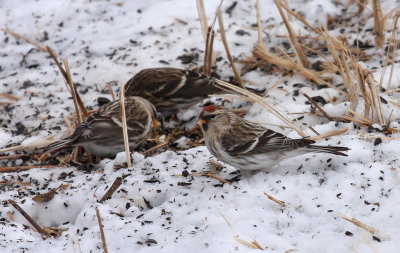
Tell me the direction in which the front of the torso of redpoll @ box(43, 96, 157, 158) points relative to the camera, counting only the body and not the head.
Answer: to the viewer's right

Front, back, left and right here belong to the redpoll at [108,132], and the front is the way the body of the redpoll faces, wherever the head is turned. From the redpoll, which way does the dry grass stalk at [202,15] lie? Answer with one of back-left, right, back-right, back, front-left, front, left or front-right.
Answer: front-left

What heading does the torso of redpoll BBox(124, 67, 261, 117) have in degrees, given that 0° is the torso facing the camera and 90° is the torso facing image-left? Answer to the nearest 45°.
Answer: approximately 90°

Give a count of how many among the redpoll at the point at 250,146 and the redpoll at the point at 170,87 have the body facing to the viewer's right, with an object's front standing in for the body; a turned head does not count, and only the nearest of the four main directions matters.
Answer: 0

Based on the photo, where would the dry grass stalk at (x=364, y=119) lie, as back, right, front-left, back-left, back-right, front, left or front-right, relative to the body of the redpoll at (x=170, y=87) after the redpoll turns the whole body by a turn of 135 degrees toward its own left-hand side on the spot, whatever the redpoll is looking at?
front

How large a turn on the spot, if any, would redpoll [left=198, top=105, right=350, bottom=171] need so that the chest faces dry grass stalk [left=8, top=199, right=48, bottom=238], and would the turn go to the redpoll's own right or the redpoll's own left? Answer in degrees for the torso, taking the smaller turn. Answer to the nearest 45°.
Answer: approximately 45° to the redpoll's own left

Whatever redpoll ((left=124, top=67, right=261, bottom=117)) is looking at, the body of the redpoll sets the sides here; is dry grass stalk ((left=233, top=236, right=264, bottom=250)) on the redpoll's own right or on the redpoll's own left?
on the redpoll's own left

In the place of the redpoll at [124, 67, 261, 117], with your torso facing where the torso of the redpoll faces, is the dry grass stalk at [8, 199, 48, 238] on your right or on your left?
on your left

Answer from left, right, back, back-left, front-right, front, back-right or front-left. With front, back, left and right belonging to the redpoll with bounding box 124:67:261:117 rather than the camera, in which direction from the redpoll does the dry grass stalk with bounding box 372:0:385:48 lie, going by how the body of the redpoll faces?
back

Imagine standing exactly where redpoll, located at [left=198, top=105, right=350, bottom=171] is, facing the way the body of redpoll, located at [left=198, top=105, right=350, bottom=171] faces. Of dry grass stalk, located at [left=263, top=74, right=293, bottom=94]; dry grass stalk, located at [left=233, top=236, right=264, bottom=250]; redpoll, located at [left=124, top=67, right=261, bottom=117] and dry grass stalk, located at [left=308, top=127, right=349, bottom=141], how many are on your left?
1

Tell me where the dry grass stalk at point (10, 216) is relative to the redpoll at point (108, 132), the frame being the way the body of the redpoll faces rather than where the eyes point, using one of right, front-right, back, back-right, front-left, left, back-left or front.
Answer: back-right

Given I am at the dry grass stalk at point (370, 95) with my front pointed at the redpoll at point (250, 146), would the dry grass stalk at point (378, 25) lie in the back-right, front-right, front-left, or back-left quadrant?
back-right

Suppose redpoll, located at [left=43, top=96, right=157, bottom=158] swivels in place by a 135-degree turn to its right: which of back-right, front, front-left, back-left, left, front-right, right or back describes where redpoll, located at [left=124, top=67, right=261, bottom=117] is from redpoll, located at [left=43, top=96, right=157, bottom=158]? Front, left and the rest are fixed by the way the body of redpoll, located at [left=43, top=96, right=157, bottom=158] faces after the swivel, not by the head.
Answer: back

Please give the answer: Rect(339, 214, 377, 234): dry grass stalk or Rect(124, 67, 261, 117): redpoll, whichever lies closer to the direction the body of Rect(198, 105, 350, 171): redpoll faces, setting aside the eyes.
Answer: the redpoll

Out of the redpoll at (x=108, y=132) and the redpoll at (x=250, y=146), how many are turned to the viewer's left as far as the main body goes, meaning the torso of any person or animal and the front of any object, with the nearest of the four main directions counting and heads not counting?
1

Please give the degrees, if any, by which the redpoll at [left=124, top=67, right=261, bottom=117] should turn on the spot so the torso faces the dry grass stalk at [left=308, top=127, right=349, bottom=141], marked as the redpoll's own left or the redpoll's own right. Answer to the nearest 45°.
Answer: approximately 135° to the redpoll's own left

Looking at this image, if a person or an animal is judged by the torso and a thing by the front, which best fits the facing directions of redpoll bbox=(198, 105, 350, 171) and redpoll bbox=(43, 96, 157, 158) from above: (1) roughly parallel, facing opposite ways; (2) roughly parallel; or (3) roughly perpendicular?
roughly parallel, facing opposite ways

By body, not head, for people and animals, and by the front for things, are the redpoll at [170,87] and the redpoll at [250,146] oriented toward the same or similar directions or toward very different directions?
same or similar directions

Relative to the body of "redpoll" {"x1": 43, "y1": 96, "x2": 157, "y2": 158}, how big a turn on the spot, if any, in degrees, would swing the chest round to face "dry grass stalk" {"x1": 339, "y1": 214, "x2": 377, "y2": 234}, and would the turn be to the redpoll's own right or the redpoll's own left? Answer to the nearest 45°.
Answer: approximately 45° to the redpoll's own right

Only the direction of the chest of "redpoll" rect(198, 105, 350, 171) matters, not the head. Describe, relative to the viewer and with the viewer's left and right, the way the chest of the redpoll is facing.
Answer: facing to the left of the viewer

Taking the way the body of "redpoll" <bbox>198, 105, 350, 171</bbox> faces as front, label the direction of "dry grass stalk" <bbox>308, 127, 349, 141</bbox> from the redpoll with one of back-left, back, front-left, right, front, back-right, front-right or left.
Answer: back-right

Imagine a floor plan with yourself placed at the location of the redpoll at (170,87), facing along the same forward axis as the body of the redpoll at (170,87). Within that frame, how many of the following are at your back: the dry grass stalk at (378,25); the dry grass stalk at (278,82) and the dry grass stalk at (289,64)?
3
